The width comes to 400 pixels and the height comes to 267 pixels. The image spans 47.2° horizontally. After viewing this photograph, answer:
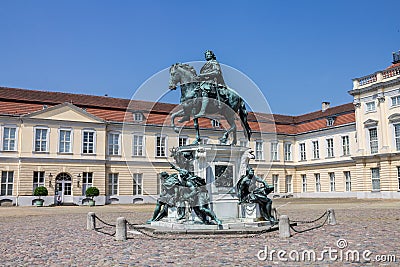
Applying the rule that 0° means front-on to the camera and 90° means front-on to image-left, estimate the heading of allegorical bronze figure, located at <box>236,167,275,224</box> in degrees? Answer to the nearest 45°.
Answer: approximately 315°

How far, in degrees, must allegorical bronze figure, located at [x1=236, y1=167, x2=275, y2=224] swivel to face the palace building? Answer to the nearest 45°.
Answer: approximately 180°

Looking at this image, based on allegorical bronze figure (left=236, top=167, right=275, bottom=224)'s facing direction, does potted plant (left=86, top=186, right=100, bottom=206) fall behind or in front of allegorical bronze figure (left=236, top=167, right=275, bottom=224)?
behind

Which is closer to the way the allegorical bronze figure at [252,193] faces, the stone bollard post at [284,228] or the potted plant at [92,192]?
the stone bollard post

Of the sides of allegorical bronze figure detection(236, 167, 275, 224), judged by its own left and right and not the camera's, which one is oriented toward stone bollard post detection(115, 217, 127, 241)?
right

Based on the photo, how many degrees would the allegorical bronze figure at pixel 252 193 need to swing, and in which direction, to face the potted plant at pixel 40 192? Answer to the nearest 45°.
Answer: approximately 180°
